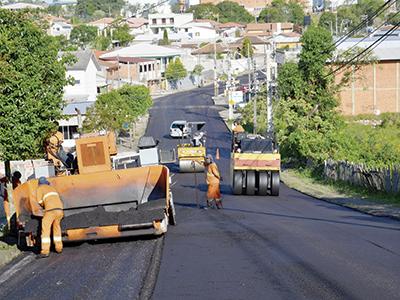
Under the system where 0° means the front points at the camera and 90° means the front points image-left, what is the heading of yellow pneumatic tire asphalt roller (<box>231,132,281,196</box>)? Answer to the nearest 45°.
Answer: approximately 0°

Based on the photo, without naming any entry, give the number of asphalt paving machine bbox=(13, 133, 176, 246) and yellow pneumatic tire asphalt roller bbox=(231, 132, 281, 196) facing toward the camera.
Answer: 2

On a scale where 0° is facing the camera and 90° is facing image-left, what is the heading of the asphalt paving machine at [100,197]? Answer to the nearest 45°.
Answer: approximately 0°
